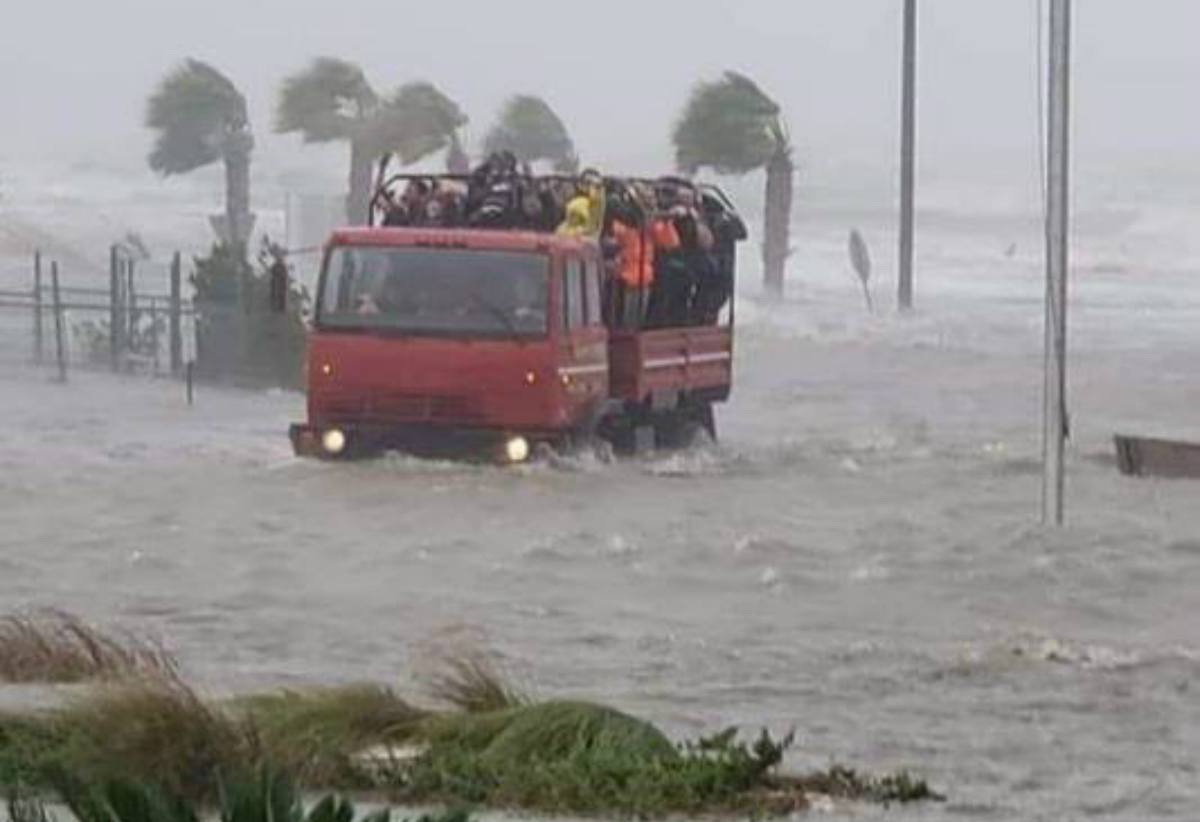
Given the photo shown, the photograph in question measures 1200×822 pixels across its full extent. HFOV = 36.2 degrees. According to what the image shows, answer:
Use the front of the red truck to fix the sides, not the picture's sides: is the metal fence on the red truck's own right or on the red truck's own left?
on the red truck's own right

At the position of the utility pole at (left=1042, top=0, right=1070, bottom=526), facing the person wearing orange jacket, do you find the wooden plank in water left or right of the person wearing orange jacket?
right

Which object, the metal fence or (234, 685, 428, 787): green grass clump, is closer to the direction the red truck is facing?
the green grass clump

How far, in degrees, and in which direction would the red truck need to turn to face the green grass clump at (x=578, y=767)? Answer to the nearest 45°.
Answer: approximately 45° to its left

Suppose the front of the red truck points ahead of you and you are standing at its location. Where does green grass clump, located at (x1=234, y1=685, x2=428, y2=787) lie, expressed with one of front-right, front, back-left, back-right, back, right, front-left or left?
front-left

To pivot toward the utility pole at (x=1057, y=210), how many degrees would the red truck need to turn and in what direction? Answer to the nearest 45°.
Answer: approximately 90° to its left

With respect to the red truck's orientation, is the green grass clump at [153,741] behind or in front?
in front

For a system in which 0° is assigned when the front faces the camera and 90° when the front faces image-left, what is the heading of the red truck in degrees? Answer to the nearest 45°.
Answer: approximately 45°

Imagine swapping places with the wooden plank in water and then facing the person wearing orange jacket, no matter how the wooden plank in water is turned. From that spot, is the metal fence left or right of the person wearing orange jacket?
right
